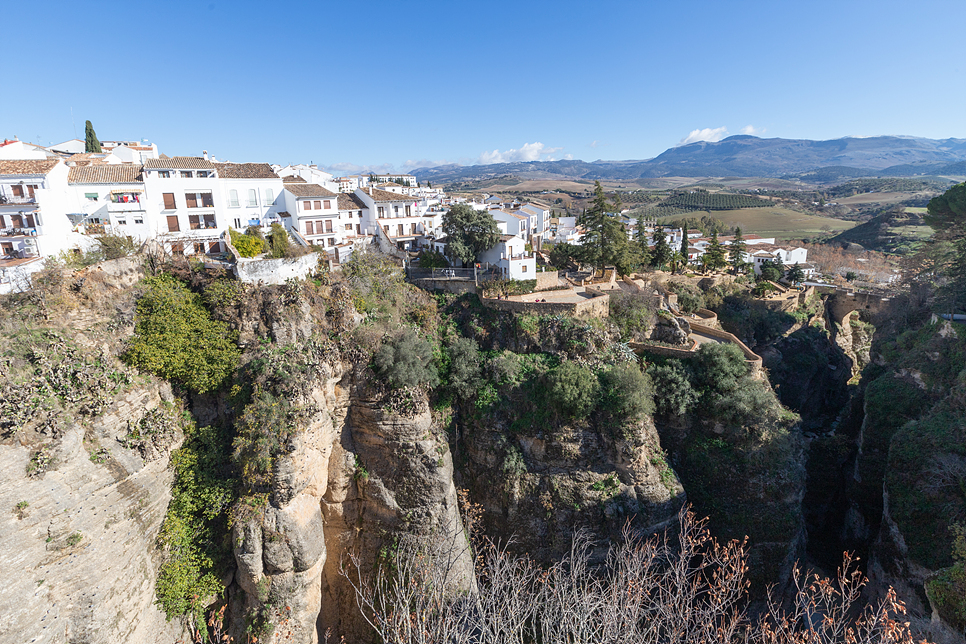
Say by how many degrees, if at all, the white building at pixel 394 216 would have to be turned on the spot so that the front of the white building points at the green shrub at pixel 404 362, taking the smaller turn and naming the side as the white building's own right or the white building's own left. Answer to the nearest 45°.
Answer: approximately 45° to the white building's own right

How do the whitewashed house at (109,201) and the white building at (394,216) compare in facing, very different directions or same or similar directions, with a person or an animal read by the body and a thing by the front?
same or similar directions

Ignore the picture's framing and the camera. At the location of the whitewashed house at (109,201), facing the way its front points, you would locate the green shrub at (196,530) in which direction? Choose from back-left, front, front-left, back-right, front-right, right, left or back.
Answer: front

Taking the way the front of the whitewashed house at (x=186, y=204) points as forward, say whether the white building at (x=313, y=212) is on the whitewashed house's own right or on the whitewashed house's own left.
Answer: on the whitewashed house's own left

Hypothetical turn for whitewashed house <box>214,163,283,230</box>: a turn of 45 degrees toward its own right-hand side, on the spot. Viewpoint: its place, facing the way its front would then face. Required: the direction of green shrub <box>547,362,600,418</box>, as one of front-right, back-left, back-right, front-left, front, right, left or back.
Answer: left

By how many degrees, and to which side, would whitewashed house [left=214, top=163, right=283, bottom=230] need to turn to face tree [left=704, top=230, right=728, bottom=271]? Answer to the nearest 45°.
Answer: approximately 90° to its left

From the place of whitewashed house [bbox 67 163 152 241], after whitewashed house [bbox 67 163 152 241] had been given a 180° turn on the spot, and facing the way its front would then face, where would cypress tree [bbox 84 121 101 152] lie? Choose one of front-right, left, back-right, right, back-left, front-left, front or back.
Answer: front

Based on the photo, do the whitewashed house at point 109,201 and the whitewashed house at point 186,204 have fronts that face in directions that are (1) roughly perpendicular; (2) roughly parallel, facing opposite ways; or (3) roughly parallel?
roughly parallel

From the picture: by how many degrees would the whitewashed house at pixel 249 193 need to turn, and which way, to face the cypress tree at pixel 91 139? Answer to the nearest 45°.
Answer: approximately 135° to its right

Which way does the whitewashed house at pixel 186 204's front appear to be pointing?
toward the camera

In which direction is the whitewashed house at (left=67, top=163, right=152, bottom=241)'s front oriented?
toward the camera

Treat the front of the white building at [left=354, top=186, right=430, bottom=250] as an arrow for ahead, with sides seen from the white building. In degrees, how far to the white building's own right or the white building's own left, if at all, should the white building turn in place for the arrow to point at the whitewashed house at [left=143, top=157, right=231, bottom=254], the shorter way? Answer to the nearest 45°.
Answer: approximately 90° to the white building's own right

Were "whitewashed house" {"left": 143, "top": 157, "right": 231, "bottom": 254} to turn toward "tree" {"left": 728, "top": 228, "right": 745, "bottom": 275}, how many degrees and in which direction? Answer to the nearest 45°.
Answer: approximately 90° to its left

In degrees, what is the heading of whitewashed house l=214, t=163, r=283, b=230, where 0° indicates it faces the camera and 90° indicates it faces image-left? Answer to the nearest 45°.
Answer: approximately 0°
